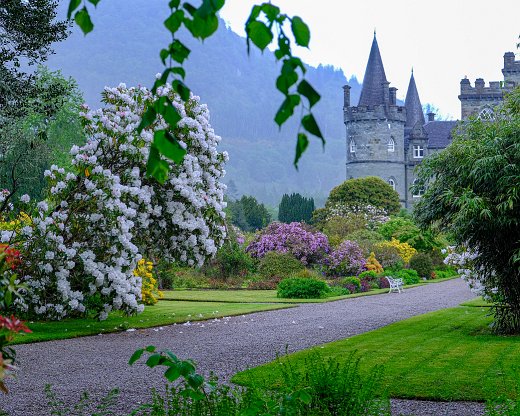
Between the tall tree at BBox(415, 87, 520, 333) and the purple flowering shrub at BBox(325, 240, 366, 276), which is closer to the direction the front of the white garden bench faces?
the tall tree

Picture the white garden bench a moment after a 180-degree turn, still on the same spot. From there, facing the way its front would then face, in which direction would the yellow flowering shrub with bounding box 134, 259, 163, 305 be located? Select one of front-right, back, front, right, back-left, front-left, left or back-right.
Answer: left

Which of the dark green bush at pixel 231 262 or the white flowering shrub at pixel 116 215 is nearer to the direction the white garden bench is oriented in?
the white flowering shrub

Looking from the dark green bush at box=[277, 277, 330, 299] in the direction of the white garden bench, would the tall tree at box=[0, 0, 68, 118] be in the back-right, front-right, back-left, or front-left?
back-right

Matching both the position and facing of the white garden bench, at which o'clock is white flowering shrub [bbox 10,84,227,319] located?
The white flowering shrub is roughly at 2 o'clock from the white garden bench.

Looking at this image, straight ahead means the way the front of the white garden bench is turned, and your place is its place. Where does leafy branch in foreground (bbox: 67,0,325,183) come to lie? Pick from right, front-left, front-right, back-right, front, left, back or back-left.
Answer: front-right

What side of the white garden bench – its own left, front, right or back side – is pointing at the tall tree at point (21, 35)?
right

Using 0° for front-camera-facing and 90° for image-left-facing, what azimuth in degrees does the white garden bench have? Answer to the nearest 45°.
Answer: approximately 315°

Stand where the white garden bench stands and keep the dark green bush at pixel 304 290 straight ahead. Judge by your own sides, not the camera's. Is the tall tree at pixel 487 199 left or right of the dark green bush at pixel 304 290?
left

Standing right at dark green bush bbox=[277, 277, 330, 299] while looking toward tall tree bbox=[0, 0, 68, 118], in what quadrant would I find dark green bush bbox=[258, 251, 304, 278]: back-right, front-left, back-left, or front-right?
back-right
